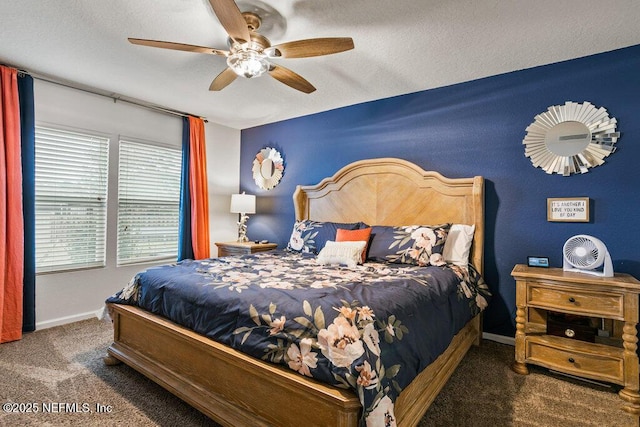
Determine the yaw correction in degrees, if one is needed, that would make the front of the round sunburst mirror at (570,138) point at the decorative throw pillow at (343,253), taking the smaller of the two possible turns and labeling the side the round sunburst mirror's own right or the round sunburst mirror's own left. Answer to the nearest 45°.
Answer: approximately 45° to the round sunburst mirror's own right

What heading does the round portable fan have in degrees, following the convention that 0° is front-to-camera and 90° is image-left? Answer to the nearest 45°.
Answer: approximately 45°

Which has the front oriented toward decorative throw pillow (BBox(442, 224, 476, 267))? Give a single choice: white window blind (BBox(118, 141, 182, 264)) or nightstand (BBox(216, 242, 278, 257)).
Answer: the white window blind

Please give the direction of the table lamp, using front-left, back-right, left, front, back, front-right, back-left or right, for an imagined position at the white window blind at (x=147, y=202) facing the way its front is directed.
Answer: front-left

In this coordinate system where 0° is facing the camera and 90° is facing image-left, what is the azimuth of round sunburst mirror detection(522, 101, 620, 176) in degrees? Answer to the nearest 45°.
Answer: approximately 0°

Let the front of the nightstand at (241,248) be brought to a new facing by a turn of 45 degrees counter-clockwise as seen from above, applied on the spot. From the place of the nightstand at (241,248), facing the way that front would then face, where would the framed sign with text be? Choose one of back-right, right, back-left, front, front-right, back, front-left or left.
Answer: front-left

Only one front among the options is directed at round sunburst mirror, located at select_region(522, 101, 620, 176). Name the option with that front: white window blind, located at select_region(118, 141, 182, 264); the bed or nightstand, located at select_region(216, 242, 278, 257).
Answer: the white window blind

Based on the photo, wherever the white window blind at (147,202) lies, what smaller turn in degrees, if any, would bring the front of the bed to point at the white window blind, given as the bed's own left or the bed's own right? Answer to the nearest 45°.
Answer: approximately 90° to the bed's own right

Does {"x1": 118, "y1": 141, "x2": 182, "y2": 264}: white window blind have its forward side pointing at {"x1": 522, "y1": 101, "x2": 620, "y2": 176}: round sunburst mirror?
yes

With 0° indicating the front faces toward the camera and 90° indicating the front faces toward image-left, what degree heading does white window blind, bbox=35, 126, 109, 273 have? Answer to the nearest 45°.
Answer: approximately 315°

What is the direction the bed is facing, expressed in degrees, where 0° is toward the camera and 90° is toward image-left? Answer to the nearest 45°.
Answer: approximately 45°

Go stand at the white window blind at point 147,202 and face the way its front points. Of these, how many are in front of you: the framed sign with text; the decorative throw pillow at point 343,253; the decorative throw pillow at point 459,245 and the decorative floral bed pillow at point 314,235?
4
